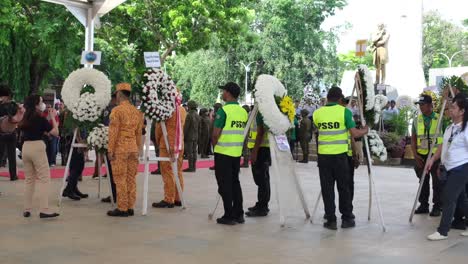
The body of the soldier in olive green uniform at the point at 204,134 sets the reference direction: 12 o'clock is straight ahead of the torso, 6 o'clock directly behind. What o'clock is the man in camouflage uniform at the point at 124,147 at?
The man in camouflage uniform is roughly at 9 o'clock from the soldier in olive green uniform.

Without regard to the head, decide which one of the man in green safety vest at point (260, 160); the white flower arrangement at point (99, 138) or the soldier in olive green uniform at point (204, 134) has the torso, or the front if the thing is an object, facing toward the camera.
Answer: the white flower arrangement

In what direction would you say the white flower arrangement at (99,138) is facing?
toward the camera

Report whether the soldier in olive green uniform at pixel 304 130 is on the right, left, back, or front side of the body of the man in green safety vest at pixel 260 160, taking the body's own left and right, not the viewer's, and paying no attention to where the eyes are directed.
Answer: right

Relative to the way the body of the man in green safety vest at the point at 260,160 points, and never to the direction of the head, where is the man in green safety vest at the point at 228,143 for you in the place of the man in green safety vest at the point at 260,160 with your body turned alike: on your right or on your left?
on your left

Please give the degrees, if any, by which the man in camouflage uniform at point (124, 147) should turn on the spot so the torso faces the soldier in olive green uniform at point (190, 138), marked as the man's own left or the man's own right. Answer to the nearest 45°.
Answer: approximately 45° to the man's own right

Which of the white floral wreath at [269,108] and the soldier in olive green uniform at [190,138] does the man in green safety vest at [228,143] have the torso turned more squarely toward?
the soldier in olive green uniform

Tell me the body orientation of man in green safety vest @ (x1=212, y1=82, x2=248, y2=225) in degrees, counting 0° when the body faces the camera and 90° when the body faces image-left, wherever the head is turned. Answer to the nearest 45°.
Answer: approximately 135°
